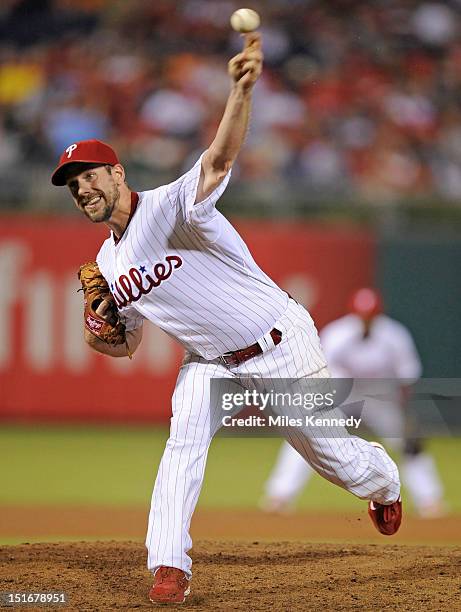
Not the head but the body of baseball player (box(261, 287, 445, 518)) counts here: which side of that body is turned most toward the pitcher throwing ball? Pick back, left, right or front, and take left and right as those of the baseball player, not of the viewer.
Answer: front

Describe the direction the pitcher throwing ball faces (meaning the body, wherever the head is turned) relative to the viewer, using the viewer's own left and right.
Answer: facing the viewer and to the left of the viewer

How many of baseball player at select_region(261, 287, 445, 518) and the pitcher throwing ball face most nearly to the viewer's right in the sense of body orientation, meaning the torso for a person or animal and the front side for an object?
0

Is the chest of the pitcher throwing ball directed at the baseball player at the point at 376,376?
no

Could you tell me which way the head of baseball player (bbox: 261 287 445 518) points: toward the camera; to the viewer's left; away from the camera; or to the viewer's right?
toward the camera

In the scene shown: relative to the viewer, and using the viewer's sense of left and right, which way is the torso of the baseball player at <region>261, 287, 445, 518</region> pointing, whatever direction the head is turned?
facing the viewer
